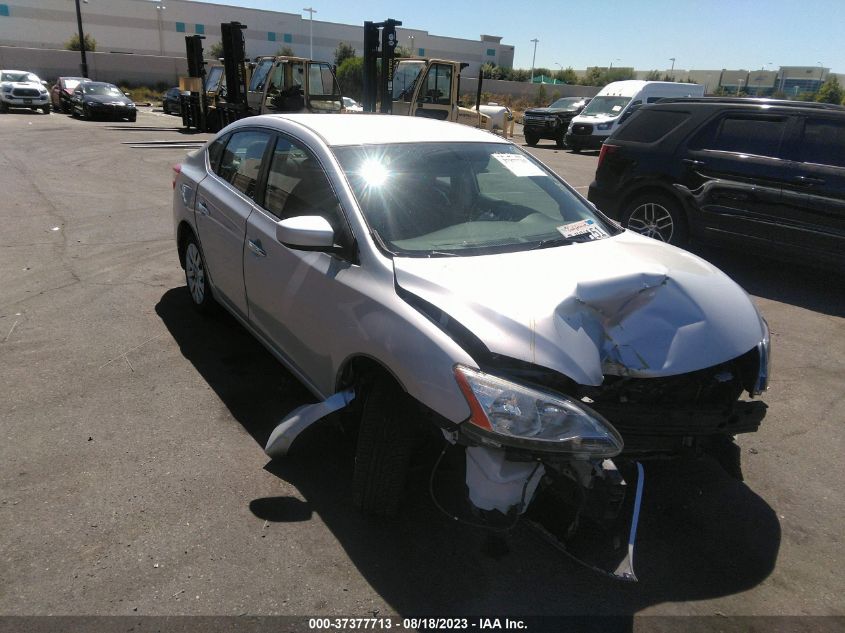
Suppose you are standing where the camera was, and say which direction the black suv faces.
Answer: facing to the right of the viewer

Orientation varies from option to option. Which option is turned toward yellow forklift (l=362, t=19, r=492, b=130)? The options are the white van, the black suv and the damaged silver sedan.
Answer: the white van

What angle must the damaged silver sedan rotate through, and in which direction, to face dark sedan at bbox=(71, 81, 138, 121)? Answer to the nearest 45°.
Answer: approximately 180°

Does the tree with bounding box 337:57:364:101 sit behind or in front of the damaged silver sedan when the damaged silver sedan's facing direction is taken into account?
behind

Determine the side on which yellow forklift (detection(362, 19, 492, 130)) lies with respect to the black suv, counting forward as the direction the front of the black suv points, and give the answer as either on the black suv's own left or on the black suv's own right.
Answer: on the black suv's own left

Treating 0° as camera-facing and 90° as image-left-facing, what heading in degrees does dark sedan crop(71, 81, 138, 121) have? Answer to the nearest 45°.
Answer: approximately 315°

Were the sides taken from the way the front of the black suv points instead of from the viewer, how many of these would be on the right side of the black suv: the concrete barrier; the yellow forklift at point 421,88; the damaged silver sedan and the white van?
1

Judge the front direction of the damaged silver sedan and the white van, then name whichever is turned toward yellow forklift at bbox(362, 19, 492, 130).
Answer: the white van

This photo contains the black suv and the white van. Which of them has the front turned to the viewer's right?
the black suv

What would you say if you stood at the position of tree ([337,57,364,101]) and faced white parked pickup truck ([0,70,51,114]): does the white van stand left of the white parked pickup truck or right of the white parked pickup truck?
left

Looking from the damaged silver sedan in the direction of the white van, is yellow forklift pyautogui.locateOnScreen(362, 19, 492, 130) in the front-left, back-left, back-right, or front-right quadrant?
front-left

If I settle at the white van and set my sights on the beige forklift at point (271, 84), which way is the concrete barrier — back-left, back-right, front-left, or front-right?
front-right

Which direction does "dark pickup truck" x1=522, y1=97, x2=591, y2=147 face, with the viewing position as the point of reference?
facing the viewer and to the left of the viewer

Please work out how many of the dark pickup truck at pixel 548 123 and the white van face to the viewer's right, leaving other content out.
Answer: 0

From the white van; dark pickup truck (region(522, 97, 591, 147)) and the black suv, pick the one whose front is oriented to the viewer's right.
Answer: the black suv

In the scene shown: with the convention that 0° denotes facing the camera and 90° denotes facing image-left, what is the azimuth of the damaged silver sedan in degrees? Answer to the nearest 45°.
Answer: approximately 315°

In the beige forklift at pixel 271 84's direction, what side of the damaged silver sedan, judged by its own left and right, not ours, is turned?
back
